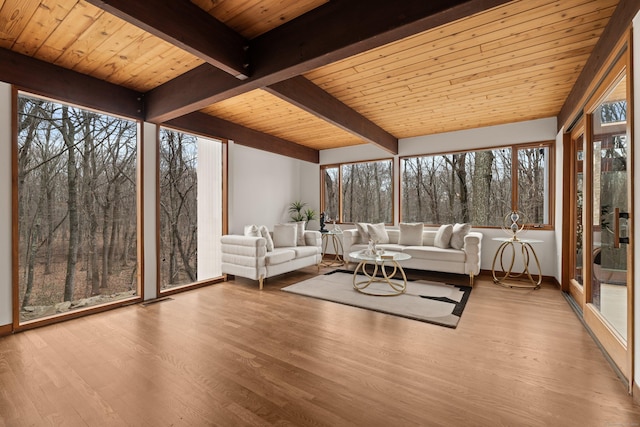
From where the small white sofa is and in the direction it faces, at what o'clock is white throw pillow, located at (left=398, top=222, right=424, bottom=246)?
The white throw pillow is roughly at 10 o'clock from the small white sofa.

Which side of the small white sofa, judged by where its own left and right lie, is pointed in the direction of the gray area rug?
front

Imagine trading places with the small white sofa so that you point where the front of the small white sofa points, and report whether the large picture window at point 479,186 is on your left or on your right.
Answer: on your left

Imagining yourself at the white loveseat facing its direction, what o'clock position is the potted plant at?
The potted plant is roughly at 8 o'clock from the white loveseat.

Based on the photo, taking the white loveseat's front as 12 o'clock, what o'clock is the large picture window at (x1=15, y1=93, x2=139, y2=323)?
The large picture window is roughly at 4 o'clock from the white loveseat.

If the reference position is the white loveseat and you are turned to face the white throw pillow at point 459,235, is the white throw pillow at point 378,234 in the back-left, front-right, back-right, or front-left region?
front-left

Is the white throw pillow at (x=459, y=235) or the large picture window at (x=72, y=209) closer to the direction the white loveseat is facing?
the white throw pillow

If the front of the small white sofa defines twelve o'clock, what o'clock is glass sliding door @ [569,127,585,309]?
The glass sliding door is roughly at 11 o'clock from the small white sofa.

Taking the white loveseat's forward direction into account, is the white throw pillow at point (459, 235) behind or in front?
in front

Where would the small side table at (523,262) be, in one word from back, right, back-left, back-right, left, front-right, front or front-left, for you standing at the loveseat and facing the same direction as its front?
front-left

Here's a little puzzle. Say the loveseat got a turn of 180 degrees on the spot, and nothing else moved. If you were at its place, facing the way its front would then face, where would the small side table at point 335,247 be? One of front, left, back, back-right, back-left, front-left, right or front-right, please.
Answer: right

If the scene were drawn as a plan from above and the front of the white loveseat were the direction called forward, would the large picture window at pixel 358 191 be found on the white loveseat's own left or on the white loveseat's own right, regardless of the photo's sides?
on the white loveseat's own left

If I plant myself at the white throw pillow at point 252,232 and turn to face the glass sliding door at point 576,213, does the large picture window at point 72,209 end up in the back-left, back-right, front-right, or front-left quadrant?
back-right
